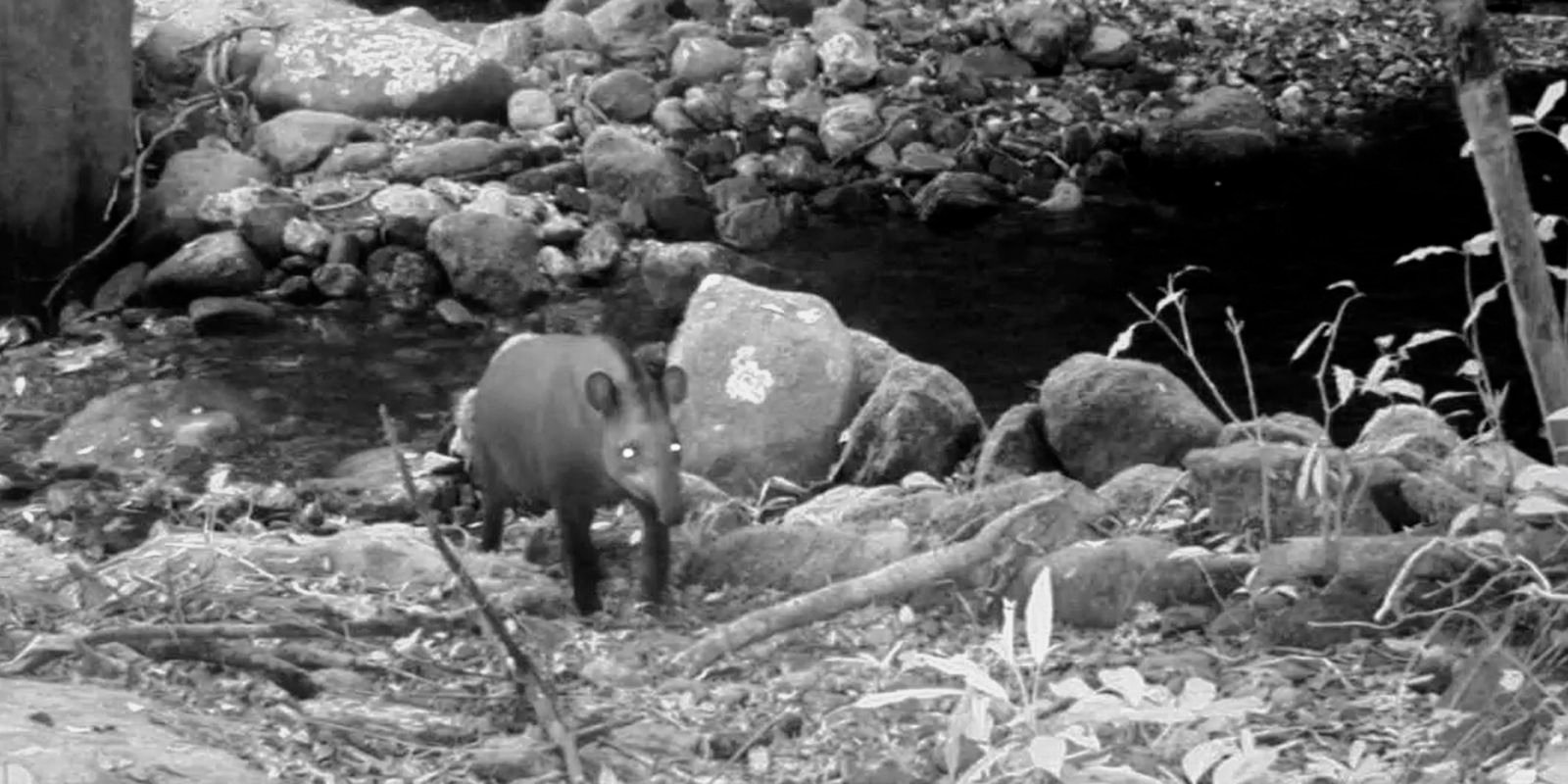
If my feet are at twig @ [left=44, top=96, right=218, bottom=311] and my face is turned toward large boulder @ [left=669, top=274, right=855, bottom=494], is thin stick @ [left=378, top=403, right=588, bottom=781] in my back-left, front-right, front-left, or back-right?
front-right

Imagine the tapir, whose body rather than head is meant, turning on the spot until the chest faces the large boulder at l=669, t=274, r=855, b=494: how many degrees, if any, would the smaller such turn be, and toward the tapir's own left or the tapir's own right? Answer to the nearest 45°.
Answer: approximately 135° to the tapir's own left

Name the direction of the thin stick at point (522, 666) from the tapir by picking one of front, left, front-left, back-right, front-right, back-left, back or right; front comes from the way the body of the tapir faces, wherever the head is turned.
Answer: front-right

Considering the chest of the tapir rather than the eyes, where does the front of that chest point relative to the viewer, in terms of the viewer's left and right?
facing the viewer and to the right of the viewer

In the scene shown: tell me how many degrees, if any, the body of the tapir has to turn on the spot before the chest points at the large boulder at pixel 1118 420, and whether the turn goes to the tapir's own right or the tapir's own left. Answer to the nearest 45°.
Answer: approximately 90° to the tapir's own left

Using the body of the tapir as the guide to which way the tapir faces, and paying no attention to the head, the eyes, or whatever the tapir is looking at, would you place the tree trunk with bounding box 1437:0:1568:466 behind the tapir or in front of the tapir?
in front

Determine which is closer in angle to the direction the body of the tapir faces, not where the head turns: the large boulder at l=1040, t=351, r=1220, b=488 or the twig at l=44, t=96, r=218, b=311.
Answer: the large boulder

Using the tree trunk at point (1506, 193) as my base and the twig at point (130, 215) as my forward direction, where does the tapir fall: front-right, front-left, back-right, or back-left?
front-left

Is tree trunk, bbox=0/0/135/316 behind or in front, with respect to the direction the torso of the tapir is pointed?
behind
